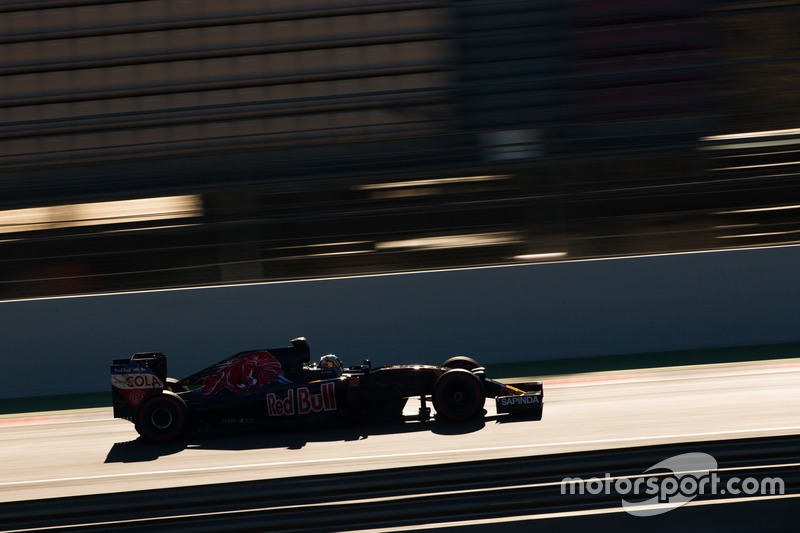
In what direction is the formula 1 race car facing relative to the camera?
to the viewer's right
